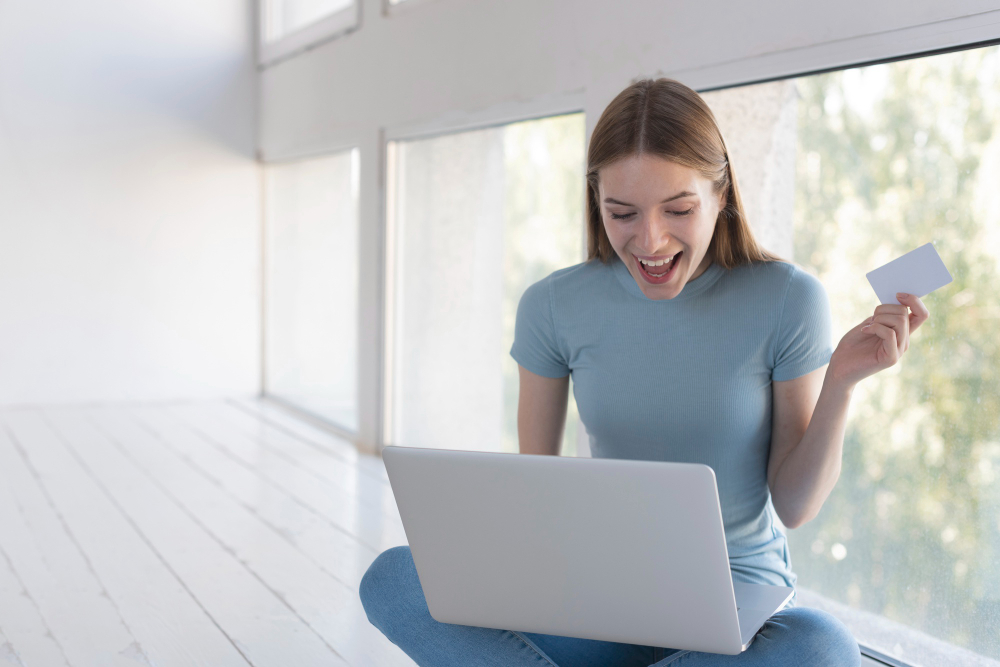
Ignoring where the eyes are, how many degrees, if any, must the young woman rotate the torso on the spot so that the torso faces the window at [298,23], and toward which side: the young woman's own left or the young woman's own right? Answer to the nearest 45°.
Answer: approximately 135° to the young woman's own right

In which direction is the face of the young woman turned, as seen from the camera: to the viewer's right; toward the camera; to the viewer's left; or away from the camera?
toward the camera

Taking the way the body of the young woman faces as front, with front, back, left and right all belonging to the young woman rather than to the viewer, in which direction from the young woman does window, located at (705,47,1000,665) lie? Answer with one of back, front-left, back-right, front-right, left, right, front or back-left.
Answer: back-left

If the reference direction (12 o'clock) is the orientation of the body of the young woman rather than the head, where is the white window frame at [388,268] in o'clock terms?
The white window frame is roughly at 5 o'clock from the young woman.

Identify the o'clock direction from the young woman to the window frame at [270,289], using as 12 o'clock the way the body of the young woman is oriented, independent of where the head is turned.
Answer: The window frame is roughly at 5 o'clock from the young woman.

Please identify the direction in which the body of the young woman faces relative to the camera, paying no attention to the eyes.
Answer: toward the camera
